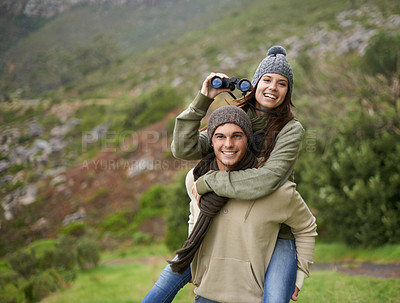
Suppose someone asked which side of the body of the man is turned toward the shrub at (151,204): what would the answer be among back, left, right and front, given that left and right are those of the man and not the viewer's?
back

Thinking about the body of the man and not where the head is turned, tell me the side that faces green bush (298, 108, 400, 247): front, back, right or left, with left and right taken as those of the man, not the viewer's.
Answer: back

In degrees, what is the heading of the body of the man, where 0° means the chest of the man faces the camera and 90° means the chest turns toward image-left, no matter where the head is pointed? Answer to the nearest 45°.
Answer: approximately 0°

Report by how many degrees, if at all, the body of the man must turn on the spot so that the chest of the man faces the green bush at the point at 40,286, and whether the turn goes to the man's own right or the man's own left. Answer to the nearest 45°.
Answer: approximately 135° to the man's own right

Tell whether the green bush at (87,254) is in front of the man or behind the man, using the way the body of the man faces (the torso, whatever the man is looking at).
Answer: behind
